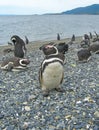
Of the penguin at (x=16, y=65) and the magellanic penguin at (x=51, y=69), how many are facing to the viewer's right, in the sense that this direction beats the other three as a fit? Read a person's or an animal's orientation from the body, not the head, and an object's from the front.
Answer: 1

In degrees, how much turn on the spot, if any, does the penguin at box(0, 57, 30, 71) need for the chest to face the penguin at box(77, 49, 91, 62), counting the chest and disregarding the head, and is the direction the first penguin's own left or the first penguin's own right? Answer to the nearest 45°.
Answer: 0° — it already faces it

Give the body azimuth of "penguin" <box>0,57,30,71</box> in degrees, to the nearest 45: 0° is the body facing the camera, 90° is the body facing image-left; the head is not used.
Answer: approximately 270°

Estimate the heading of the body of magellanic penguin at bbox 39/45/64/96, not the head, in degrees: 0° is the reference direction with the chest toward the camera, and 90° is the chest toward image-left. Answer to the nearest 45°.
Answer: approximately 0°

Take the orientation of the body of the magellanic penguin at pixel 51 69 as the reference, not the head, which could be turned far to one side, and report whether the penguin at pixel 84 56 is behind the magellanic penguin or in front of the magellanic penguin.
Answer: behind

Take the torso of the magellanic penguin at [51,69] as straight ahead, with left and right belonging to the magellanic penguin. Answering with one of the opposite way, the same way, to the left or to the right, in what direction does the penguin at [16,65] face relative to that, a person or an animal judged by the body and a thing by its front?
to the left

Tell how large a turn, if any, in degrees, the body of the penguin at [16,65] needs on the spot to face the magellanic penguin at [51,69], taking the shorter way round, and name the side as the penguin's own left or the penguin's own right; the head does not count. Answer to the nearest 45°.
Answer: approximately 90° to the penguin's own right
